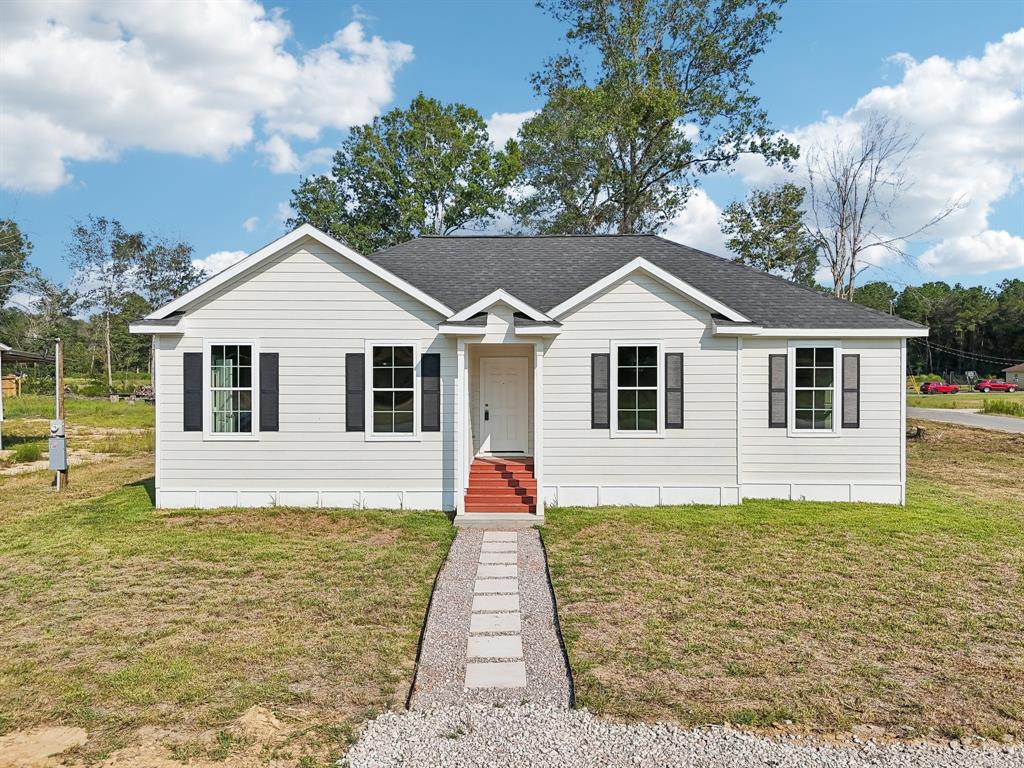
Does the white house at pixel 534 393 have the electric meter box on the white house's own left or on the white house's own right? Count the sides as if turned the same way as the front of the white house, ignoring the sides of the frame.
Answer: on the white house's own right

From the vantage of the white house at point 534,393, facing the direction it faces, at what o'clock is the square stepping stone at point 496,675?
The square stepping stone is roughly at 12 o'clock from the white house.

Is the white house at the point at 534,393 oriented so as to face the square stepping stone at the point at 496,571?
yes

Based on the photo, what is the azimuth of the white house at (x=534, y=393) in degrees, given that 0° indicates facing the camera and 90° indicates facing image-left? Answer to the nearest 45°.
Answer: approximately 0°

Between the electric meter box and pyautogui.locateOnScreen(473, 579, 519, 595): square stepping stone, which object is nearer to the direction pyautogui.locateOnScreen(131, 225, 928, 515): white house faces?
the square stepping stone

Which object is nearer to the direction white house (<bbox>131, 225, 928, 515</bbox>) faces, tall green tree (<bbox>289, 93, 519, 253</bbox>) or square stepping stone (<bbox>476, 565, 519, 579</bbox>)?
the square stepping stone

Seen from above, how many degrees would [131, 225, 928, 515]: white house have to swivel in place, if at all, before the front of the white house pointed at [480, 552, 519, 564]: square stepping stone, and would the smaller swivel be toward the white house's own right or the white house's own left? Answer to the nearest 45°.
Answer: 0° — it already faces it

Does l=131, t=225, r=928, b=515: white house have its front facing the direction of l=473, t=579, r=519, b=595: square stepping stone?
yes

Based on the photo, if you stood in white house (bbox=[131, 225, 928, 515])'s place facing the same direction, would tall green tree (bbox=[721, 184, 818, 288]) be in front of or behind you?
behind

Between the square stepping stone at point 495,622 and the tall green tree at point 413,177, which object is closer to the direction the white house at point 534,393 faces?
the square stepping stone

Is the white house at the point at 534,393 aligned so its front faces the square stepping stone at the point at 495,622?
yes

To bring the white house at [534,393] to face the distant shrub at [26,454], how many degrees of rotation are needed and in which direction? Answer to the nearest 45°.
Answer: approximately 135° to its right
